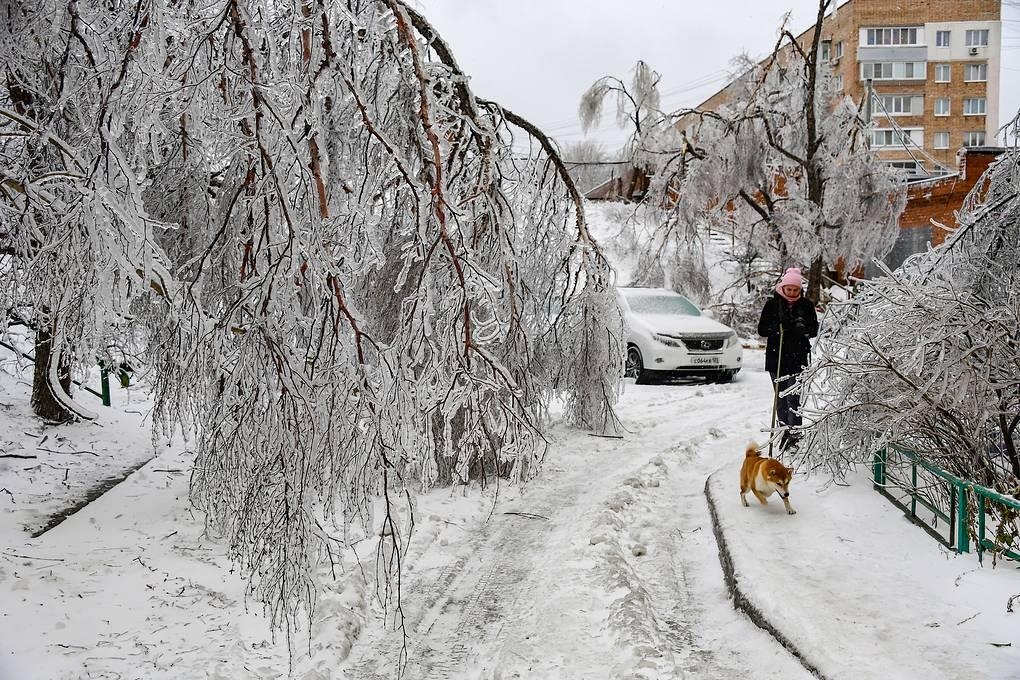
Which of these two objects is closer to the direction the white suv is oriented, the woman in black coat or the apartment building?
the woman in black coat

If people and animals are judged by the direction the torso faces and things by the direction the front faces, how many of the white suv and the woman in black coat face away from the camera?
0

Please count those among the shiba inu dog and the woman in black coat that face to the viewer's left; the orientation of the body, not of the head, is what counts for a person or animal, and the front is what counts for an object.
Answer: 0

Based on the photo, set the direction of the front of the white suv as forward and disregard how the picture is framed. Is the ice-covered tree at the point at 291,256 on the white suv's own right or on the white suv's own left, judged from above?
on the white suv's own right

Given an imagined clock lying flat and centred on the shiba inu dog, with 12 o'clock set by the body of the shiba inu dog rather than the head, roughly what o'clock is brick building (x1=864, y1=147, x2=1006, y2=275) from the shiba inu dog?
The brick building is roughly at 8 o'clock from the shiba inu dog.

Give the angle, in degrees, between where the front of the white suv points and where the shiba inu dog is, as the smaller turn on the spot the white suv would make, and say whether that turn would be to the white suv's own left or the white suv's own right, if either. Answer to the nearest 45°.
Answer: approximately 45° to the white suv's own right

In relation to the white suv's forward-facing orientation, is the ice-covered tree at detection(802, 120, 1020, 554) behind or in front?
in front

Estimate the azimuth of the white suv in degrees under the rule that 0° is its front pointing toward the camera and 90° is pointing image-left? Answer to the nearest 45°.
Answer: approximately 315°

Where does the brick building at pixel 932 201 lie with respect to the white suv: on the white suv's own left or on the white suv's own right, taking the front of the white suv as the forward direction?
on the white suv's own left

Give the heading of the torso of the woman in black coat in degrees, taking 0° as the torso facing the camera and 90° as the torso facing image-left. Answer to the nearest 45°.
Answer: approximately 0°

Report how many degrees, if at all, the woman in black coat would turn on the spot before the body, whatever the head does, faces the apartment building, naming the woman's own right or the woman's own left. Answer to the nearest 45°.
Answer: approximately 180°
